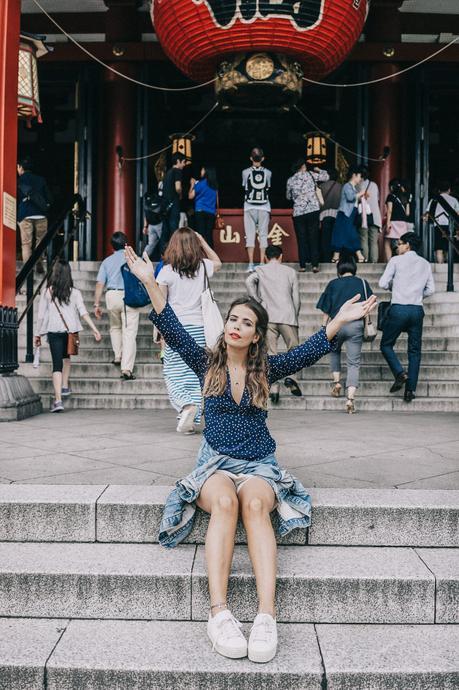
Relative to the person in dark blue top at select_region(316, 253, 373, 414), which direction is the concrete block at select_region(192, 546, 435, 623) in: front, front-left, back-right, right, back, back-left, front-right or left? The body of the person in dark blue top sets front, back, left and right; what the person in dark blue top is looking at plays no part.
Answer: back

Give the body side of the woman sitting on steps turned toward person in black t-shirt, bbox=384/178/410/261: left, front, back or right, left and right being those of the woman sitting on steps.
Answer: back

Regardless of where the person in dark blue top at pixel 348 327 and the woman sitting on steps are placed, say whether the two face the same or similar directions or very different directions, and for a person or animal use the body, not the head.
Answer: very different directions

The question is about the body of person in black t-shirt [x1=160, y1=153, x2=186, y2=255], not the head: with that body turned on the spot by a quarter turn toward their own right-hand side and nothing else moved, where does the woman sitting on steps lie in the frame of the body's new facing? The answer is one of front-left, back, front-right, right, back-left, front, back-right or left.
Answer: front-right

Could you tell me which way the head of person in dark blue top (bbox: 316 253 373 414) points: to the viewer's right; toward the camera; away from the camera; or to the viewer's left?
away from the camera

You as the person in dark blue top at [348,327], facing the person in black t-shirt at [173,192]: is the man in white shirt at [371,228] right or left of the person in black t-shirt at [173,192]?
right

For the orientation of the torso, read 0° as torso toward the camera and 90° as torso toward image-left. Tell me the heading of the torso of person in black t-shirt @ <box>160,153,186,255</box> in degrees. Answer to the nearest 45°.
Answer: approximately 225°

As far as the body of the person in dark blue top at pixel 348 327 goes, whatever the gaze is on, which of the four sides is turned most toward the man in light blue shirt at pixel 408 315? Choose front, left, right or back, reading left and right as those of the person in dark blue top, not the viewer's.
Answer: right

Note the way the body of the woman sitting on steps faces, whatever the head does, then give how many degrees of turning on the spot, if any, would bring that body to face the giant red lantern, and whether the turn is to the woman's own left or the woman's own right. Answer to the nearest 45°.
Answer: approximately 180°

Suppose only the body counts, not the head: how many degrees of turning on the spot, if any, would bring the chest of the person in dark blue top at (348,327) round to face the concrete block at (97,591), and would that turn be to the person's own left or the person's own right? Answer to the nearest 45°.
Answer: approximately 180°

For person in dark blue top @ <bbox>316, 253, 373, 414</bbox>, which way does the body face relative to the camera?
away from the camera

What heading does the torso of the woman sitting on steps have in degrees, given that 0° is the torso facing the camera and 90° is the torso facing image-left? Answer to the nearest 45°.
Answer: approximately 0°

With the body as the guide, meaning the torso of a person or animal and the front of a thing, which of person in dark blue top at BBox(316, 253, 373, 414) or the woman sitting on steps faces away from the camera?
the person in dark blue top

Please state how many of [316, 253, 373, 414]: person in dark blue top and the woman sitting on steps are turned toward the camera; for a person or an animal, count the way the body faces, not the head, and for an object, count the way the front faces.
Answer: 1

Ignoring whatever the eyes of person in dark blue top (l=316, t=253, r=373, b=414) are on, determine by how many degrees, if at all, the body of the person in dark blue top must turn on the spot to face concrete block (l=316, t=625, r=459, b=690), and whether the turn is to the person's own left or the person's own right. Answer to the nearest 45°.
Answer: approximately 180°

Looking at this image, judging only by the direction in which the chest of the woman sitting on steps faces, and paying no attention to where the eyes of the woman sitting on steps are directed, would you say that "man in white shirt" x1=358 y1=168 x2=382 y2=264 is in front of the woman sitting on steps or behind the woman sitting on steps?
behind
